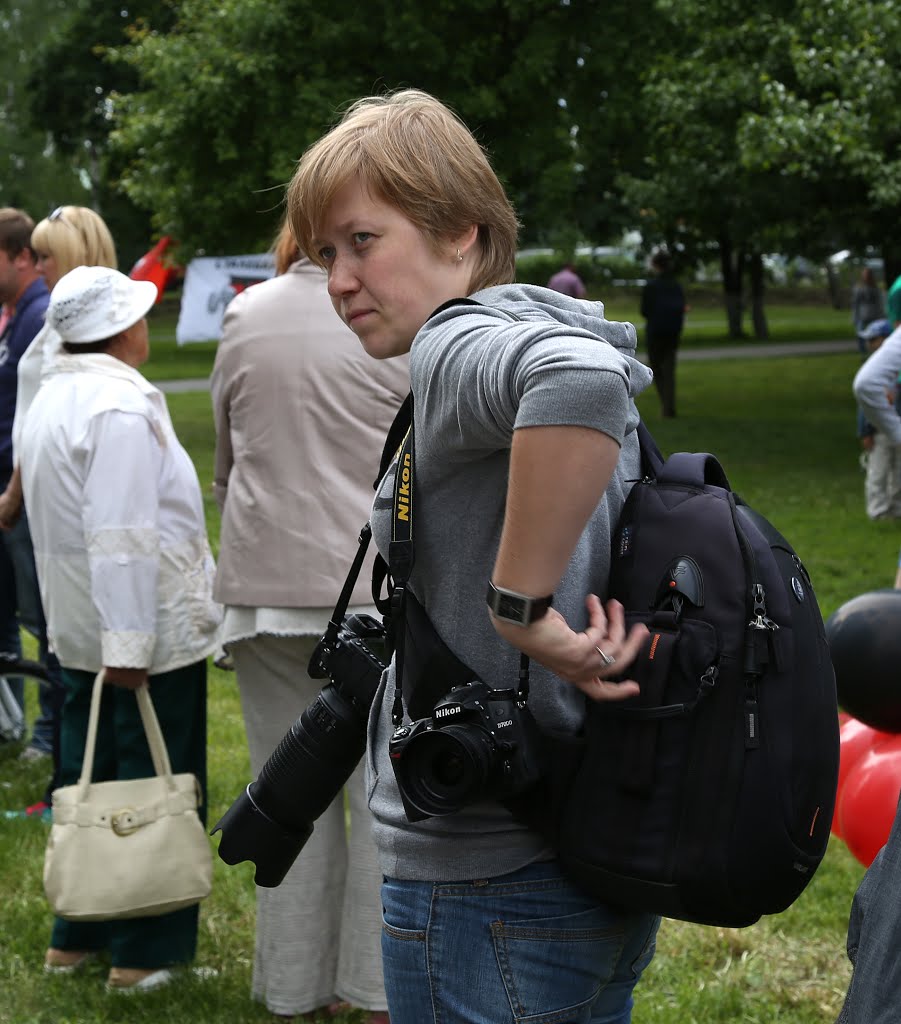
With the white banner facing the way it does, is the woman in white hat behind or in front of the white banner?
in front

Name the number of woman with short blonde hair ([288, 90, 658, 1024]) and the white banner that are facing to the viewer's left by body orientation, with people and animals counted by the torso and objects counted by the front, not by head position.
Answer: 1

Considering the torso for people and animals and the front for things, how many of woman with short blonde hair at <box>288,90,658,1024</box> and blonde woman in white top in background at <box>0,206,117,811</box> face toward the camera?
0

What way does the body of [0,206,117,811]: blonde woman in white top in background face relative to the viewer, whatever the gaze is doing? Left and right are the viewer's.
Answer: facing to the left of the viewer

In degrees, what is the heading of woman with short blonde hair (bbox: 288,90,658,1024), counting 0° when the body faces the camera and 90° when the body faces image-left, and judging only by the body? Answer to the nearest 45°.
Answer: approximately 90°

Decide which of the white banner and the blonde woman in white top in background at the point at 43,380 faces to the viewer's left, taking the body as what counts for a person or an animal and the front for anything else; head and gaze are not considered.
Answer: the blonde woman in white top in background

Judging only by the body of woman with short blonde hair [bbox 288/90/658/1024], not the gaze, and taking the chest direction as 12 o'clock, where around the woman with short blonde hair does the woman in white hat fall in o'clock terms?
The woman in white hat is roughly at 2 o'clock from the woman with short blonde hair.

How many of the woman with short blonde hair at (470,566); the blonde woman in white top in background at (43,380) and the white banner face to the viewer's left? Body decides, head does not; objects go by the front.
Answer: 2

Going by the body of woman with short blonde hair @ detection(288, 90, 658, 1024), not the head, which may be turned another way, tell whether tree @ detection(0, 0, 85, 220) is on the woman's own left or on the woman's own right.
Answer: on the woman's own right

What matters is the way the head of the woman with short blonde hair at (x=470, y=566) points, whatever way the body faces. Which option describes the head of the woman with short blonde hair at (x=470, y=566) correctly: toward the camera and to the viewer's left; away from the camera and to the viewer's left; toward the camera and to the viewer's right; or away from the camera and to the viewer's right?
toward the camera and to the viewer's left
